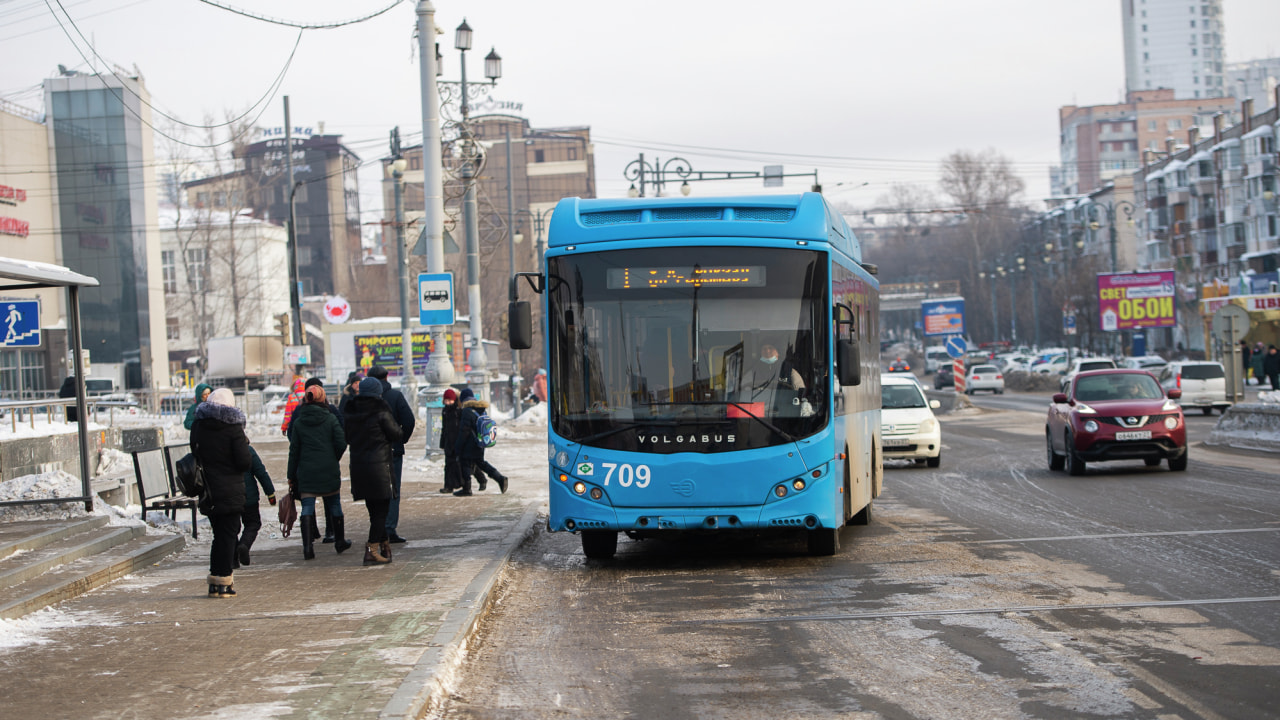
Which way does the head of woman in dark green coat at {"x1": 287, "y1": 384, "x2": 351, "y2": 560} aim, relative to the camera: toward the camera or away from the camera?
away from the camera

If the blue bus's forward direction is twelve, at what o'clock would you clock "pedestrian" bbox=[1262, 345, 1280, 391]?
The pedestrian is roughly at 7 o'clock from the blue bus.

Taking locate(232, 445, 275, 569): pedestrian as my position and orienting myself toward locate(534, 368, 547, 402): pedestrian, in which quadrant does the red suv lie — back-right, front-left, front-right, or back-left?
front-right

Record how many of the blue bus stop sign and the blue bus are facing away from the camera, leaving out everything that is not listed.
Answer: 0

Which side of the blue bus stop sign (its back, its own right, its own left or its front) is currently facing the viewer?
front

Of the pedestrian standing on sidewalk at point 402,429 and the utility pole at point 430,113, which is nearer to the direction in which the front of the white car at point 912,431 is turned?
the pedestrian standing on sidewalk

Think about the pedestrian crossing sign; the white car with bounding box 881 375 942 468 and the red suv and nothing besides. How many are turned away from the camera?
0

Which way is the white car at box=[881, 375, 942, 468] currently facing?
toward the camera

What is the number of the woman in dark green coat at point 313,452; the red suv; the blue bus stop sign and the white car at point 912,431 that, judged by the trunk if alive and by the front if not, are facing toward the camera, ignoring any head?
3

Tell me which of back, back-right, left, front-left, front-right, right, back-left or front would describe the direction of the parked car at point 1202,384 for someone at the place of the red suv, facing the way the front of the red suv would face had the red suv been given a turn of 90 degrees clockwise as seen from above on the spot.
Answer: right

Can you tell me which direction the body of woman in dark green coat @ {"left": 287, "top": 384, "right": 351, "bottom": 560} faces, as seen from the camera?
away from the camera

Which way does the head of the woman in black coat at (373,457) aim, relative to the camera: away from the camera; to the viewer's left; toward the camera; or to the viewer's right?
away from the camera

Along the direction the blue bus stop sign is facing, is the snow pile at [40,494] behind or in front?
in front

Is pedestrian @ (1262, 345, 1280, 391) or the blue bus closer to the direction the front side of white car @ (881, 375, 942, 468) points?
the blue bus

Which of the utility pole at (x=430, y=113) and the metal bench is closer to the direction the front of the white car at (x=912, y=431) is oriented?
the metal bench

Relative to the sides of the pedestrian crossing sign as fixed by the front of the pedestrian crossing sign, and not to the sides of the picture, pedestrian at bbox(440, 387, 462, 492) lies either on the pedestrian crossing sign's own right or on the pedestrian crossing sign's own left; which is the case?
on the pedestrian crossing sign's own left

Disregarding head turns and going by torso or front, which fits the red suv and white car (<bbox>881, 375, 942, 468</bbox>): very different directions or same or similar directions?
same or similar directions

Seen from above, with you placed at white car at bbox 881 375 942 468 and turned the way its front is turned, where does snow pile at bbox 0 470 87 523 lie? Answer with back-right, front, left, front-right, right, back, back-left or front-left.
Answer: front-right
